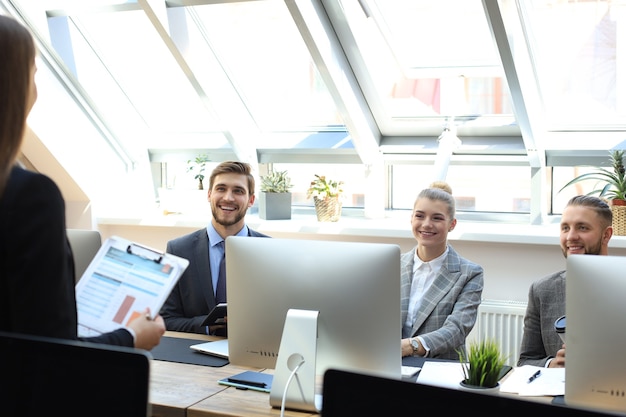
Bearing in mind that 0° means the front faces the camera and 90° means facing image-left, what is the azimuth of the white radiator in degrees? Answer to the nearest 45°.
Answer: approximately 0°

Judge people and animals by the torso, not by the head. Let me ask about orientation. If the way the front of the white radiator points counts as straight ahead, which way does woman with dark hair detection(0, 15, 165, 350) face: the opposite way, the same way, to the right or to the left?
the opposite way

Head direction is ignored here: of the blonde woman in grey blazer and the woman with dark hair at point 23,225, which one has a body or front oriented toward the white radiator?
the woman with dark hair

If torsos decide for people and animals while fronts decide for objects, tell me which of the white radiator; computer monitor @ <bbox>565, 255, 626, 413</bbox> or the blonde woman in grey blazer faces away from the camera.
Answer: the computer monitor

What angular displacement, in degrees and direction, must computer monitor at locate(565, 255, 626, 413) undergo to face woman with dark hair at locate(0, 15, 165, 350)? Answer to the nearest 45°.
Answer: approximately 135° to its left

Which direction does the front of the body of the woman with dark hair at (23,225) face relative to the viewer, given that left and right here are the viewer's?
facing away from the viewer and to the right of the viewer

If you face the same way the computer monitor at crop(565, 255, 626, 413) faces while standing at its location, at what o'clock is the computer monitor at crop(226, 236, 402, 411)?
the computer monitor at crop(226, 236, 402, 411) is roughly at 9 o'clock from the computer monitor at crop(565, 255, 626, 413).

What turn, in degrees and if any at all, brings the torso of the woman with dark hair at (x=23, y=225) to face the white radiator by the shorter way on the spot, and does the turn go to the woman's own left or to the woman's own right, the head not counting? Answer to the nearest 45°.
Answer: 0° — they already face it

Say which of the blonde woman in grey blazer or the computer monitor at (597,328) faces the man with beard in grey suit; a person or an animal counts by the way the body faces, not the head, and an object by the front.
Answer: the computer monitor

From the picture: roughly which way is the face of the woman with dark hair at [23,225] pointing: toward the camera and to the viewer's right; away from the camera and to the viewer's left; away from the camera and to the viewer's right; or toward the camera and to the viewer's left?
away from the camera and to the viewer's right

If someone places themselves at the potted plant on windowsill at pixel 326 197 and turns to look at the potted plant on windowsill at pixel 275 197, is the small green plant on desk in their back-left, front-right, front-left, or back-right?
back-left

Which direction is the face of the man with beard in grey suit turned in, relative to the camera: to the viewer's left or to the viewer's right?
to the viewer's left

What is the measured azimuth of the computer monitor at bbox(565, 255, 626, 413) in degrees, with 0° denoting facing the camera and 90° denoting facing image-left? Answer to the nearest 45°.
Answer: approximately 180°

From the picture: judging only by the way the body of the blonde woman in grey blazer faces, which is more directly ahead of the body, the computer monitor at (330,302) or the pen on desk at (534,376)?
the computer monitor
